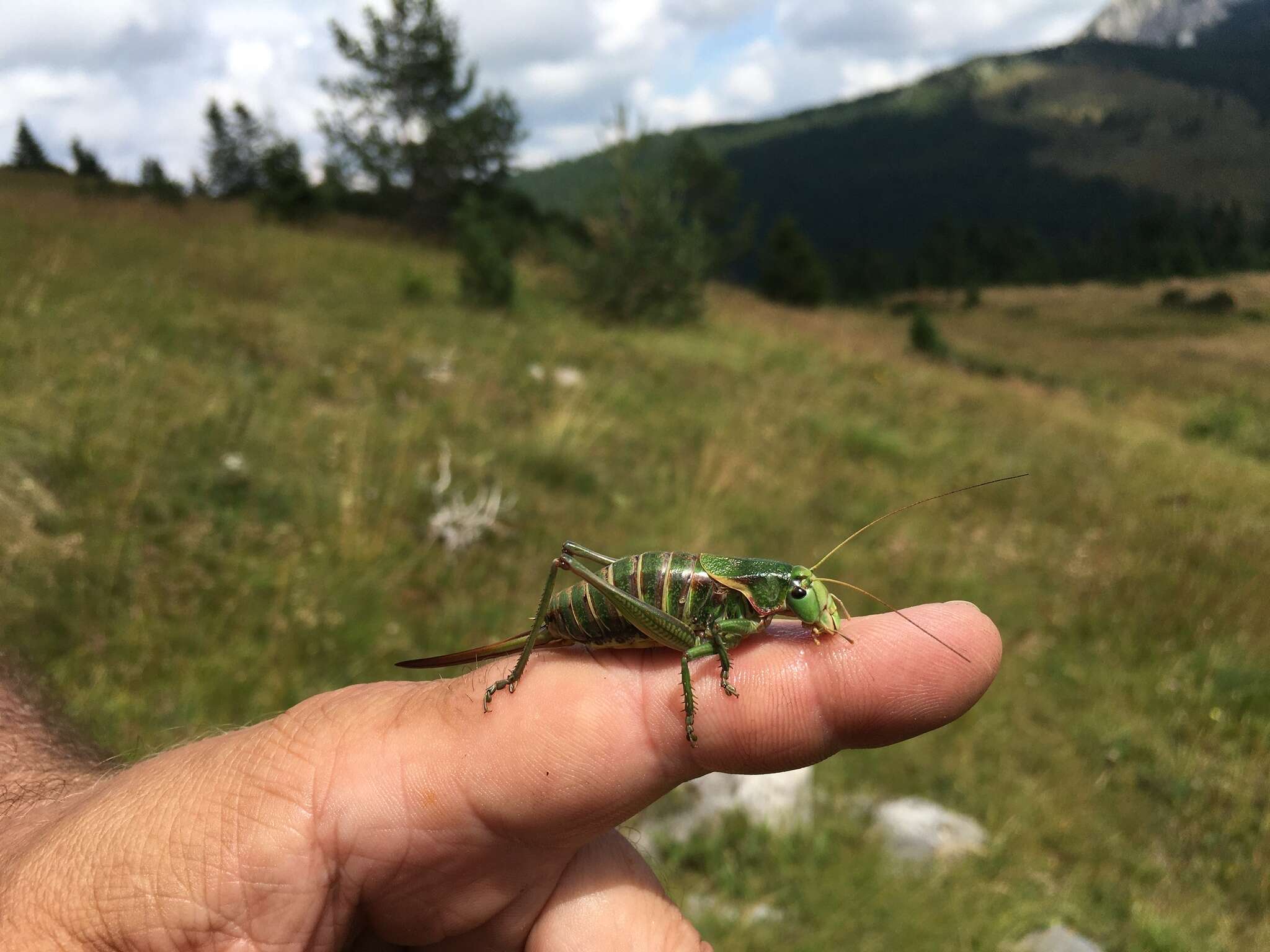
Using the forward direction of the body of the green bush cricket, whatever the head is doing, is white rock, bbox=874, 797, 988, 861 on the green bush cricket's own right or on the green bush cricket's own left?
on the green bush cricket's own left

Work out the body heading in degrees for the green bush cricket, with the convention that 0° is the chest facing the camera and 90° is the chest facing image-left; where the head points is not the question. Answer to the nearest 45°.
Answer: approximately 270°

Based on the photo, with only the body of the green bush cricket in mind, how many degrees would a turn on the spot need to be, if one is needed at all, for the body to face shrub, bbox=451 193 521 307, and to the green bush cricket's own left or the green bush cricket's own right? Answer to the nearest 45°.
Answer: approximately 90° to the green bush cricket's own left

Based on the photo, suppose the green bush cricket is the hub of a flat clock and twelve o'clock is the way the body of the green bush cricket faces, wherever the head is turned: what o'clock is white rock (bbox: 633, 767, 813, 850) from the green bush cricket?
The white rock is roughly at 9 o'clock from the green bush cricket.

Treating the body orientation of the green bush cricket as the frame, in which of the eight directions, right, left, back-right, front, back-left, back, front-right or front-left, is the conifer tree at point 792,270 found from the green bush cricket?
left

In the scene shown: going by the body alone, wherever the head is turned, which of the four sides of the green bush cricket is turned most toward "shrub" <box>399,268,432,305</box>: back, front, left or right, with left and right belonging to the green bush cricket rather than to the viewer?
left

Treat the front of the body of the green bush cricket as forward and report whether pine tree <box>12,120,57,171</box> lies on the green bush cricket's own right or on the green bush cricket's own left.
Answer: on the green bush cricket's own left

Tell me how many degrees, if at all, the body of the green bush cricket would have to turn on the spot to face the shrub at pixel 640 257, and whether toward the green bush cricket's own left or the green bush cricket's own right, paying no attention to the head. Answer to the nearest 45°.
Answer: approximately 90° to the green bush cricket's own left

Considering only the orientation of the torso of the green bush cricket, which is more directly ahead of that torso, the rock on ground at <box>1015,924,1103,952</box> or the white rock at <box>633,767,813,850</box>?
the rock on ground
